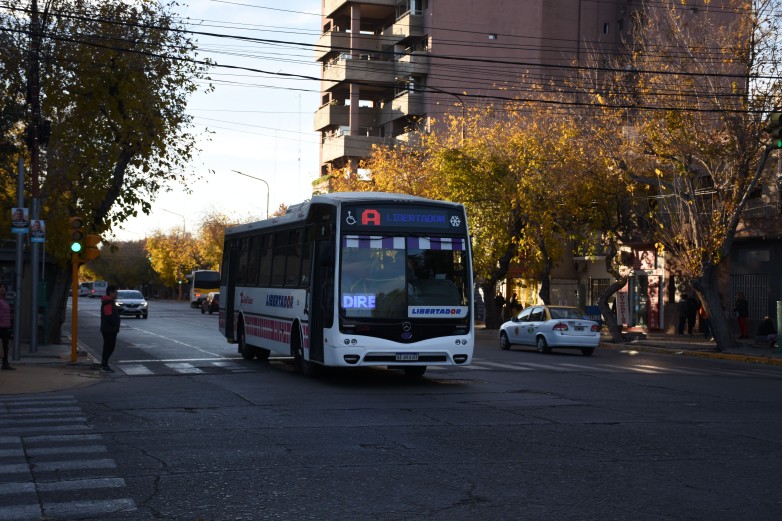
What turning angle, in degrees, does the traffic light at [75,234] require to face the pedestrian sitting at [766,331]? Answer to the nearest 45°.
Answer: approximately 90° to its left

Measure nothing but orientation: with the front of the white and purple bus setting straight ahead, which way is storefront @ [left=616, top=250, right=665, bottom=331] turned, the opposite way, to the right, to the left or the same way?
to the right

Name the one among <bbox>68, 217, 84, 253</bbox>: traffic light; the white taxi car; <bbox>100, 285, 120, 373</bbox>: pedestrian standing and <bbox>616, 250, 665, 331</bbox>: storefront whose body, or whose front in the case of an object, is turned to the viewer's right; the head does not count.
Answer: the pedestrian standing

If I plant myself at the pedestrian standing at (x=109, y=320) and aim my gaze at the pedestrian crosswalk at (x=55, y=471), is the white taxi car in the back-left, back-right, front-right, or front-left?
back-left

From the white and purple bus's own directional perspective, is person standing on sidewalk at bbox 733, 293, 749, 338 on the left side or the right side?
on its left

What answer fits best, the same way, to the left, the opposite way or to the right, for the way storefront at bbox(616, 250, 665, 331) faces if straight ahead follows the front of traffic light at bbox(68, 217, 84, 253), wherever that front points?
to the right

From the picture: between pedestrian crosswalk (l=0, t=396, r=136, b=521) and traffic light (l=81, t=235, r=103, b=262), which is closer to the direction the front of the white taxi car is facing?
the traffic light

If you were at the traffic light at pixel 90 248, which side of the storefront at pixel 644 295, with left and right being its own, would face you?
front

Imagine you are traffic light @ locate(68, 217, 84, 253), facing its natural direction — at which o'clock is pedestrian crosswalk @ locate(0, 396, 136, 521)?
The pedestrian crosswalk is roughly at 12 o'clock from the traffic light.

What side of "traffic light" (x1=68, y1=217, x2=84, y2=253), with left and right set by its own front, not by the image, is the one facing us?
front

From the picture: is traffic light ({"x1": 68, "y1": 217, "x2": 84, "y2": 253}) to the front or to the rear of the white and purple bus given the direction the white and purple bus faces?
to the rear

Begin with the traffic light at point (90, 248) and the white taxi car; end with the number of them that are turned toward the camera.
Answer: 0

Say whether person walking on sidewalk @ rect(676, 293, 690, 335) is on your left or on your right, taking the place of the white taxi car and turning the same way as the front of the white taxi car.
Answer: on your right
